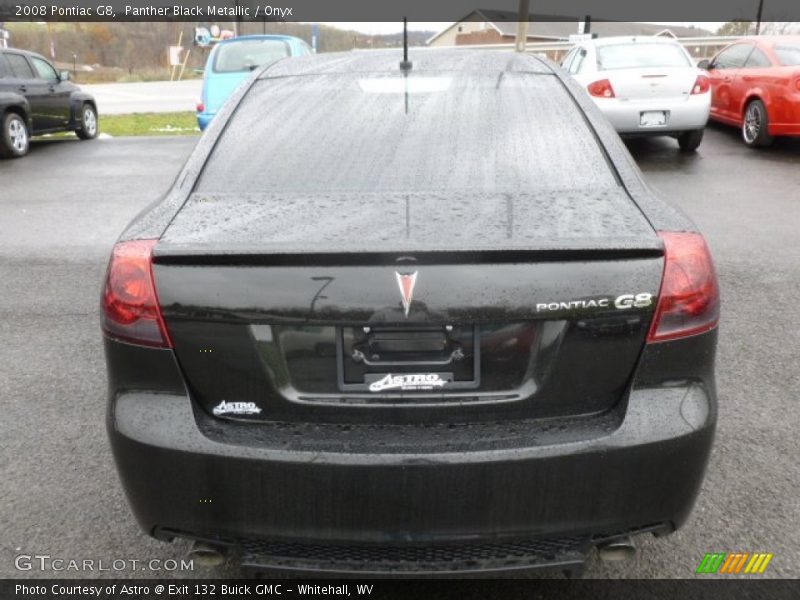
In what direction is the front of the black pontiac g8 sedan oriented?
away from the camera

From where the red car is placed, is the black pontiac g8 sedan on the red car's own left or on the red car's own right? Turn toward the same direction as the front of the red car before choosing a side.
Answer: on the red car's own left

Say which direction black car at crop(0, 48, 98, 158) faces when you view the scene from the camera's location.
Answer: facing away from the viewer and to the right of the viewer

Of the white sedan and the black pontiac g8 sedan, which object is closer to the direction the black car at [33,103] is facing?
the white sedan

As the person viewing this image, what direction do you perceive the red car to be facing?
facing away from the viewer and to the left of the viewer

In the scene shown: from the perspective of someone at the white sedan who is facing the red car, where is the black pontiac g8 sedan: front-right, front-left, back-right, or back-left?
back-right

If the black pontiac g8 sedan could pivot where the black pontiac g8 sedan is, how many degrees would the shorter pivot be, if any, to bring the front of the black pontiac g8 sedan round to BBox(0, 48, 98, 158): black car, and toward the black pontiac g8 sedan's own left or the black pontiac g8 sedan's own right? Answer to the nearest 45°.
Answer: approximately 45° to the black pontiac g8 sedan's own left

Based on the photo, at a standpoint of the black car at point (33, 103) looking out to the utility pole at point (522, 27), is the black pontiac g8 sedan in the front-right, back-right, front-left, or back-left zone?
back-right
